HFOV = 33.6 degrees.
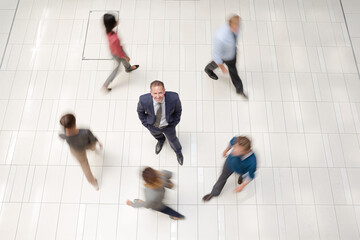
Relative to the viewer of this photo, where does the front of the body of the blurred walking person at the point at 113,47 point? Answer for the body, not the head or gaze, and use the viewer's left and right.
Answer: facing to the right of the viewer

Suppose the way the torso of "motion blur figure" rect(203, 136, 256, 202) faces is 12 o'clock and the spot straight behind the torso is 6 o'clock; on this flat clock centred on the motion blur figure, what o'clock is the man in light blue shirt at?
The man in light blue shirt is roughly at 4 o'clock from the motion blur figure.

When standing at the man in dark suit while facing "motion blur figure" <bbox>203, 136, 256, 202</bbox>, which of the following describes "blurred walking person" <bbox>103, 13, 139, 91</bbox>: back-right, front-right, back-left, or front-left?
back-left

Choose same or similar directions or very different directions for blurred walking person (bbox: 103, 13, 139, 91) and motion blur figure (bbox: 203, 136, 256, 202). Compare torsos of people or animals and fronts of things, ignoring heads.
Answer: very different directions

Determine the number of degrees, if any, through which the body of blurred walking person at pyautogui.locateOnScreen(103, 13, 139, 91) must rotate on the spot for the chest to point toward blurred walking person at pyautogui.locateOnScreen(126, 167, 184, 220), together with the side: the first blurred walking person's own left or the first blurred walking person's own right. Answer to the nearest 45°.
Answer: approximately 90° to the first blurred walking person's own right

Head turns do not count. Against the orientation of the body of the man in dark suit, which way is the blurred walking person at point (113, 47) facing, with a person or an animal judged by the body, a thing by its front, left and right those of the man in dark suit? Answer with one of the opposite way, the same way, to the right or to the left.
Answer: to the left

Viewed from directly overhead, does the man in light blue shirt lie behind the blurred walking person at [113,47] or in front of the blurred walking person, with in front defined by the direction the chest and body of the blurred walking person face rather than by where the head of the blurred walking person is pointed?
in front

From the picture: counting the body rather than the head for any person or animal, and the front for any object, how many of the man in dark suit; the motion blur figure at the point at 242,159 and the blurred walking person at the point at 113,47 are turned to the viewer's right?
1

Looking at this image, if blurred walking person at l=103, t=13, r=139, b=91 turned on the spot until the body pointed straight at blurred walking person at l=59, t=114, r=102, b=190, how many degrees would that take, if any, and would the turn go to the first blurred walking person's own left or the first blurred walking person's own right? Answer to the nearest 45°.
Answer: approximately 90° to the first blurred walking person's own right

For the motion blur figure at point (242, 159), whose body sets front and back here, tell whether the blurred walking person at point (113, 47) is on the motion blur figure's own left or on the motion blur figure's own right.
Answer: on the motion blur figure's own right
